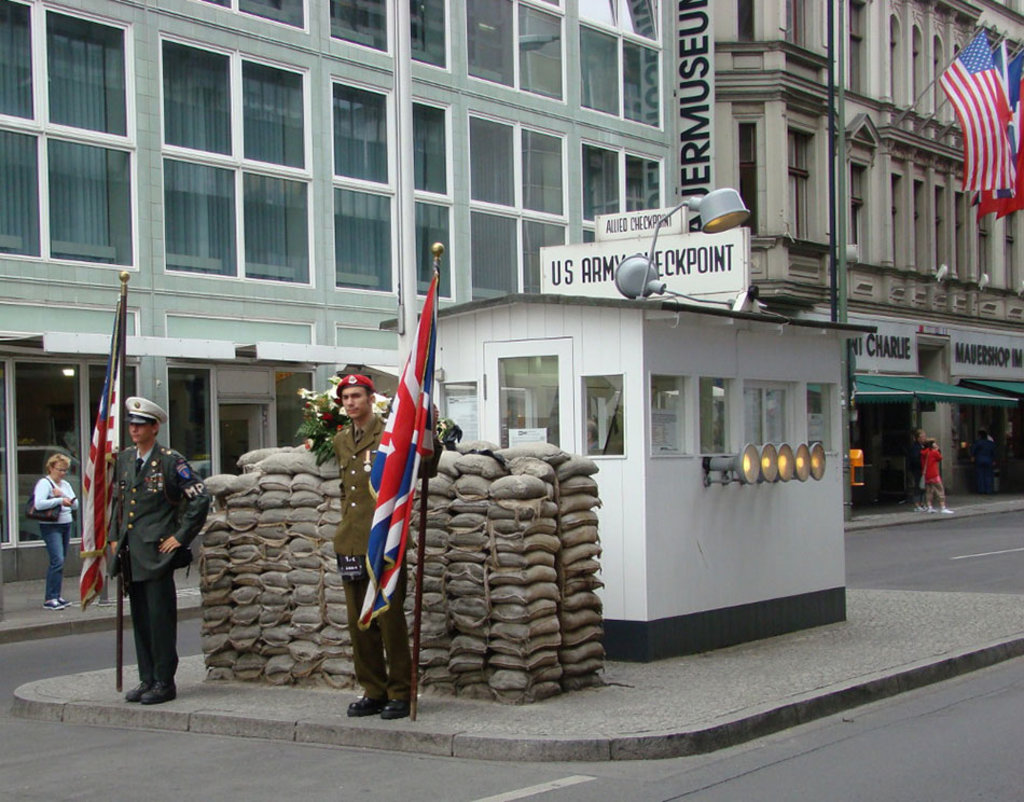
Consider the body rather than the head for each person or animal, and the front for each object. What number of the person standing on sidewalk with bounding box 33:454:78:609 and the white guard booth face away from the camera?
0

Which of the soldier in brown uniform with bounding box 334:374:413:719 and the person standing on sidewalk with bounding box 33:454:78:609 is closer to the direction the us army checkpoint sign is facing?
the soldier in brown uniform

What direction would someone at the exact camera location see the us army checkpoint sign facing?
facing the viewer and to the left of the viewer

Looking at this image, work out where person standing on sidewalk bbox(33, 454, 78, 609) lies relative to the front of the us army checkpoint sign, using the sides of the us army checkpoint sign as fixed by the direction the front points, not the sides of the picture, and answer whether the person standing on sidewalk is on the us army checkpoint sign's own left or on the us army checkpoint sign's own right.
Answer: on the us army checkpoint sign's own right

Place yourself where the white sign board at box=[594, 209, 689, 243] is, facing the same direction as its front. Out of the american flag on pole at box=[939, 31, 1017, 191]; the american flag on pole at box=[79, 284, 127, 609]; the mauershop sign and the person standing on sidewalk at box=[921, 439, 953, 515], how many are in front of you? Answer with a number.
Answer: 1

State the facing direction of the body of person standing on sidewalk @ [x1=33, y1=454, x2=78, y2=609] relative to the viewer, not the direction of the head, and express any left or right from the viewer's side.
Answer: facing the viewer and to the right of the viewer
